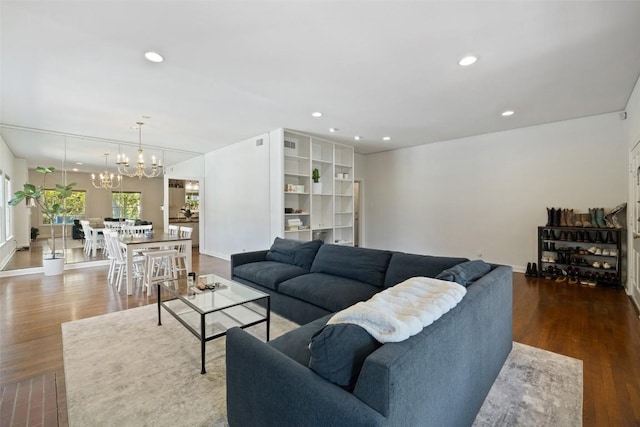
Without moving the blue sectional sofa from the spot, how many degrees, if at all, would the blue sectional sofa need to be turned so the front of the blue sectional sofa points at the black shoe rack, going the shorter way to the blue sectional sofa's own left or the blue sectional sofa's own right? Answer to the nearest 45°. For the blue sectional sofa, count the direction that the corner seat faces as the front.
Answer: approximately 180°

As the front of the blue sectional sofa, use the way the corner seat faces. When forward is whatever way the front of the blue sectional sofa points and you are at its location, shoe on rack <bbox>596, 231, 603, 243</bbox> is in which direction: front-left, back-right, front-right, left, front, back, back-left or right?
back

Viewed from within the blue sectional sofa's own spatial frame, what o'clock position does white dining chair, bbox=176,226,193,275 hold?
The white dining chair is roughly at 3 o'clock from the blue sectional sofa.

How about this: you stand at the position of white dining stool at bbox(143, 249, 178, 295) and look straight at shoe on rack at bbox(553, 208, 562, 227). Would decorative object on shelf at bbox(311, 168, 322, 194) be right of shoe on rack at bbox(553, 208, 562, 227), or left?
left

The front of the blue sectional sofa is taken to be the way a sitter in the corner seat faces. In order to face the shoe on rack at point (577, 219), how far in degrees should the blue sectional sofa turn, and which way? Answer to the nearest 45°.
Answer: approximately 180°

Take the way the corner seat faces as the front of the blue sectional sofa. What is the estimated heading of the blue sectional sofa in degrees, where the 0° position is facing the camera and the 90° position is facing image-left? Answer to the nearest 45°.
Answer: approximately 45°

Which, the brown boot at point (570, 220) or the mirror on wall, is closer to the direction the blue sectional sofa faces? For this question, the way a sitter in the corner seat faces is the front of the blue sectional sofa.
the mirror on wall

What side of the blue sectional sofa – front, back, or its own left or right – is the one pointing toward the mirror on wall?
right

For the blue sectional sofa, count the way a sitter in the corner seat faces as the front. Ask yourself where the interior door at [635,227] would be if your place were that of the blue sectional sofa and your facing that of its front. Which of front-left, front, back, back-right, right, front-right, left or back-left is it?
back

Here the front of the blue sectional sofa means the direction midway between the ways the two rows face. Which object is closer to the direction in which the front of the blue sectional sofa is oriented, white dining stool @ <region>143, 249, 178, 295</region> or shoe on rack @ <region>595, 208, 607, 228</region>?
the white dining stool
